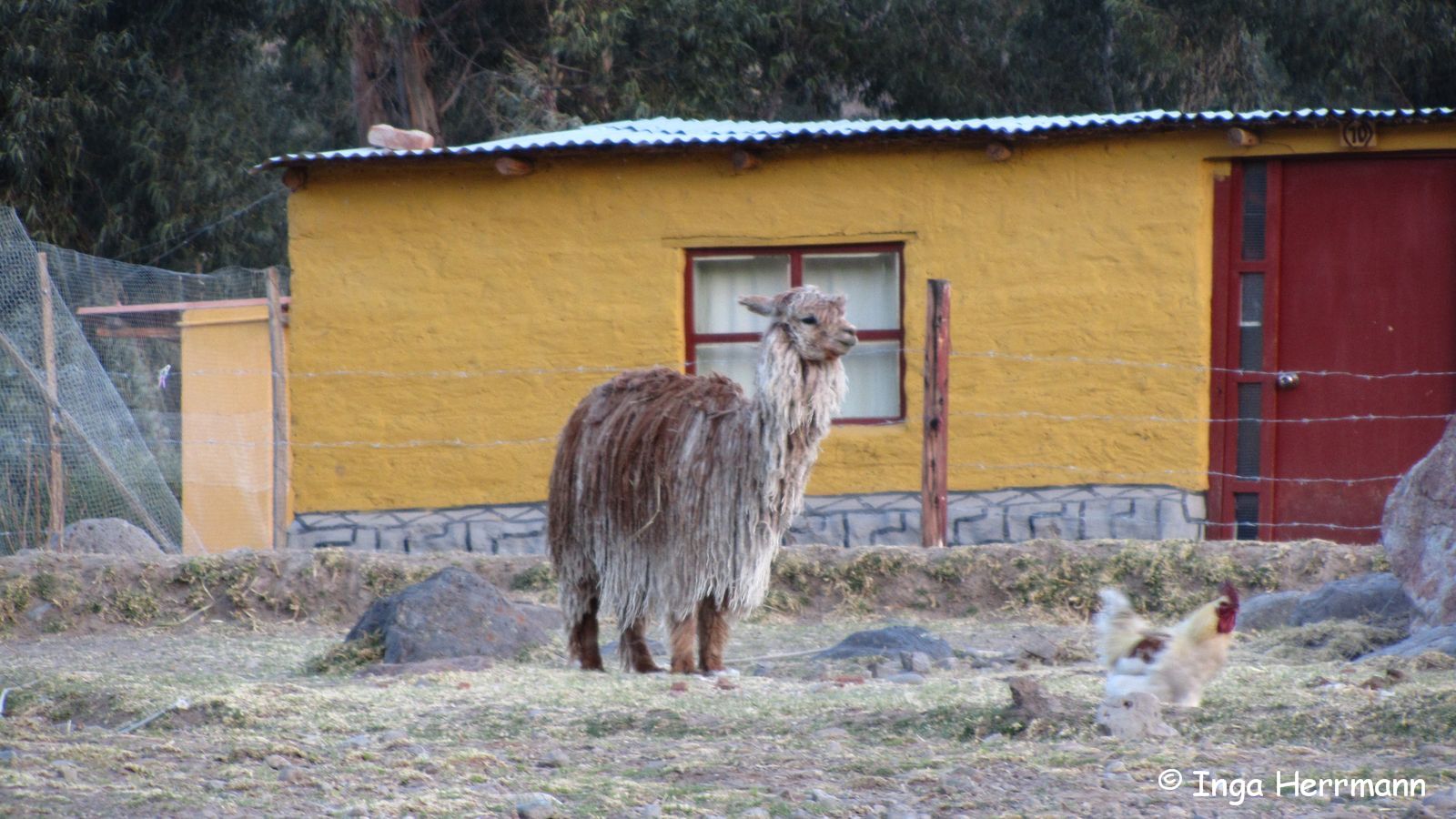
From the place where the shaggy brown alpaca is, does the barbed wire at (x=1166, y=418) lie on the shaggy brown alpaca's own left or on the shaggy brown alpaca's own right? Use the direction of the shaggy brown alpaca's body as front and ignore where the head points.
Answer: on the shaggy brown alpaca's own left

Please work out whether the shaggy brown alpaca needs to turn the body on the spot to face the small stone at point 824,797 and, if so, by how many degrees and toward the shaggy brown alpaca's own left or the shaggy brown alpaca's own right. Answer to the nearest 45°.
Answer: approximately 90° to the shaggy brown alpaca's own right

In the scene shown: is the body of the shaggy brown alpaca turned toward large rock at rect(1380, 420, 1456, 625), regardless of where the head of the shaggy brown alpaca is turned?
yes

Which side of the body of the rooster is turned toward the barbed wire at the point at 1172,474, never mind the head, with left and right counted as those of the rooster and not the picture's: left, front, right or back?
left

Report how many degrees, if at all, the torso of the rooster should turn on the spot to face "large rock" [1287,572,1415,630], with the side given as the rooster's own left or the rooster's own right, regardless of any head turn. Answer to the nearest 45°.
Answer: approximately 90° to the rooster's own left

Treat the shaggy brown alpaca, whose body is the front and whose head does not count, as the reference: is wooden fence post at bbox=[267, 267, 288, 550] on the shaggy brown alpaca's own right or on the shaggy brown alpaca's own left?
on the shaggy brown alpaca's own left

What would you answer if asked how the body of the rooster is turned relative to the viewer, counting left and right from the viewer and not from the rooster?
facing to the right of the viewer

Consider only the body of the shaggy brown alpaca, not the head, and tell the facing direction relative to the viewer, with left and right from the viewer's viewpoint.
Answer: facing to the right of the viewer

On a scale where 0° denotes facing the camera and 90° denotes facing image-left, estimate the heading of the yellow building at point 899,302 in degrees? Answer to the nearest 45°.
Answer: approximately 0°

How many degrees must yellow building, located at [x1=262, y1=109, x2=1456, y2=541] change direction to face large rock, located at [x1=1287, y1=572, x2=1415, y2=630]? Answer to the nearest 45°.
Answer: approximately 45° to its left

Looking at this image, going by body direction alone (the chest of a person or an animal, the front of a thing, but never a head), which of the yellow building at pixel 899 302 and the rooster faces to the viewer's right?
the rooster

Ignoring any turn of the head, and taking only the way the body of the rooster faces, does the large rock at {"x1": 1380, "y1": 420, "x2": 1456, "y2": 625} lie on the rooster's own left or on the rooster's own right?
on the rooster's own left

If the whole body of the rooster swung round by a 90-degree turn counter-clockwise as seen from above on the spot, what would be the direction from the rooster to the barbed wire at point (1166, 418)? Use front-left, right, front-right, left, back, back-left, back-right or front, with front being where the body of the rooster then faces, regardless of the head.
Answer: front

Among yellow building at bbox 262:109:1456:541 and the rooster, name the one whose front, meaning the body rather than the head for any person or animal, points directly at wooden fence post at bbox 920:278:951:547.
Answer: the yellow building
